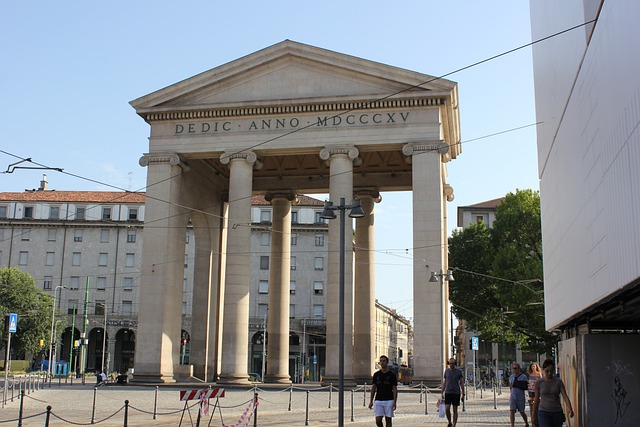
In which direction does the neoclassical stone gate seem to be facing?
toward the camera

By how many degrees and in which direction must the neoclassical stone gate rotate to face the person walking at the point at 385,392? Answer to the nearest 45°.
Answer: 0° — it already faces them

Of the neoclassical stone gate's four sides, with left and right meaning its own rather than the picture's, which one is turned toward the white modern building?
front

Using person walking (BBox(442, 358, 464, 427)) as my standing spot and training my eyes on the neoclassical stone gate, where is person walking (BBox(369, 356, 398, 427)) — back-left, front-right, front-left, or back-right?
back-left

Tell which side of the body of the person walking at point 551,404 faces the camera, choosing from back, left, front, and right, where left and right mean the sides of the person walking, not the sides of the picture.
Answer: front

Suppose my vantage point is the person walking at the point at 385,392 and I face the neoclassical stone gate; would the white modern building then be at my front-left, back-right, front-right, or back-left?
back-right

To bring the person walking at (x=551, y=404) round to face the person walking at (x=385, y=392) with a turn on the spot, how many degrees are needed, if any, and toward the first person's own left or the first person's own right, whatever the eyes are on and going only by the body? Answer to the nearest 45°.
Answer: approximately 135° to the first person's own right

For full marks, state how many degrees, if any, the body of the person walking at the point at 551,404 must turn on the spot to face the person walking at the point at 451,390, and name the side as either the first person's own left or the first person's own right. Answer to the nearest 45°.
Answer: approximately 135° to the first person's own right

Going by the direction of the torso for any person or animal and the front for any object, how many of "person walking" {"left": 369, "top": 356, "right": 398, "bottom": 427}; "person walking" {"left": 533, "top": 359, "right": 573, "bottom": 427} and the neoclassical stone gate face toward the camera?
3

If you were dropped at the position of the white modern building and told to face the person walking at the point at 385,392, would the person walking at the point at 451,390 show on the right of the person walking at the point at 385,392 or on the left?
right

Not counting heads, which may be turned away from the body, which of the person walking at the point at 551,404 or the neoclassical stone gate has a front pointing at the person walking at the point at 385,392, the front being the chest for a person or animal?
the neoclassical stone gate

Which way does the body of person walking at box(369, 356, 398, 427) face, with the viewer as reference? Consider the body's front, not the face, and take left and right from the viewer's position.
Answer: facing the viewer

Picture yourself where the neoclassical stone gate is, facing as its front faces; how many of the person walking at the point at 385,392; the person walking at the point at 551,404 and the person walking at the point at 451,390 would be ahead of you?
3
